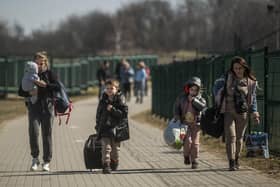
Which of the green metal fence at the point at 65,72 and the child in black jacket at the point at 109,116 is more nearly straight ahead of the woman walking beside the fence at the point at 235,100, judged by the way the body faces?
the child in black jacket

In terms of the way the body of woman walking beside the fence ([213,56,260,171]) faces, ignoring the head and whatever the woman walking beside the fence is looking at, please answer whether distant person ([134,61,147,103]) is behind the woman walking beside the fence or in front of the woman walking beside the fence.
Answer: behind

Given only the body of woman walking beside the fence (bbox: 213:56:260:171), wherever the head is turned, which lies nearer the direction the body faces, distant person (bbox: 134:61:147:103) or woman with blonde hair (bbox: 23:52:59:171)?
the woman with blonde hair

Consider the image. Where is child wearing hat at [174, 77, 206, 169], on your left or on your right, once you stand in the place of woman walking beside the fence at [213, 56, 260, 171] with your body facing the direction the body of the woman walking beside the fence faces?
on your right

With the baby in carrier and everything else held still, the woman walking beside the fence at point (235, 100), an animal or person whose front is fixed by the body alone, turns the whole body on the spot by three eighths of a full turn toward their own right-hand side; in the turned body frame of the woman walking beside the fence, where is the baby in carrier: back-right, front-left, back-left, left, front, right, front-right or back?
front-left

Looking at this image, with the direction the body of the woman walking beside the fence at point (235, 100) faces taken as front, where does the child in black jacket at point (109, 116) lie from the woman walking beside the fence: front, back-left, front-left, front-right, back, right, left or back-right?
right

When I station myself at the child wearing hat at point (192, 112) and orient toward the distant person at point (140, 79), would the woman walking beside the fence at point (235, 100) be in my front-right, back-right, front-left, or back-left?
back-right

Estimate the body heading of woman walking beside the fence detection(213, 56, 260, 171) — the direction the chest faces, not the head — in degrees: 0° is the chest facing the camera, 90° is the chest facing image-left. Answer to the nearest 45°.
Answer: approximately 0°

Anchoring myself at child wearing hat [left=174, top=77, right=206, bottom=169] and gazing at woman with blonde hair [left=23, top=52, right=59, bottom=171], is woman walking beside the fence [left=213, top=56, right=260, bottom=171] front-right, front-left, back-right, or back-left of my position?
back-left
